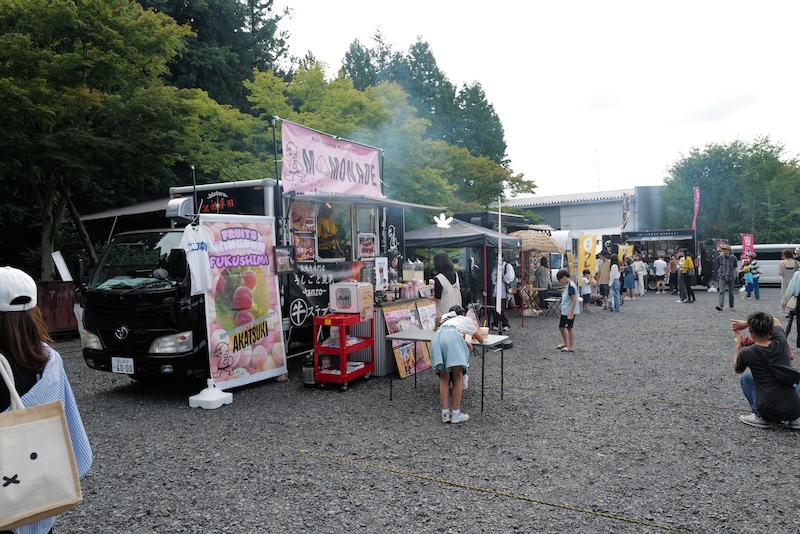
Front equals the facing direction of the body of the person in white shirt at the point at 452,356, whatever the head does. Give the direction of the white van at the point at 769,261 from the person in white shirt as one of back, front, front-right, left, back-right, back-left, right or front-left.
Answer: front

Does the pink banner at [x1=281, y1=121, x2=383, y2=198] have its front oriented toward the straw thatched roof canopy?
no

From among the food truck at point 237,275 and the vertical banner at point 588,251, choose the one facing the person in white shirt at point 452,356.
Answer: the vertical banner

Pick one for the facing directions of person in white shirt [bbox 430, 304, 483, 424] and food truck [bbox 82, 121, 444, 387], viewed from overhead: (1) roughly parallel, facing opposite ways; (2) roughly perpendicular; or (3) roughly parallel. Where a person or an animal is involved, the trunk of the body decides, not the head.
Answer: roughly parallel, facing opposite ways

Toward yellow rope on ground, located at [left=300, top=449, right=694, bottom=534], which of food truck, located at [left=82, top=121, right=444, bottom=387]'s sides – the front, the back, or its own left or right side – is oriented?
left

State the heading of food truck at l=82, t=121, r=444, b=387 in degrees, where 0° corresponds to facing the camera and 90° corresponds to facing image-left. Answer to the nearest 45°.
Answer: approximately 45°

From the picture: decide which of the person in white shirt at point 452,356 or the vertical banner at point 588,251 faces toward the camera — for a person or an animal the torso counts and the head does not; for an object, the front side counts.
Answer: the vertical banner

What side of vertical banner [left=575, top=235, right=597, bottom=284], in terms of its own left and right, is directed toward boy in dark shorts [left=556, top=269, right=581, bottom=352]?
front

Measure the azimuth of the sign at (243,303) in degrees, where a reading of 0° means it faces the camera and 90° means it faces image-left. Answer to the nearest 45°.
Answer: approximately 315°

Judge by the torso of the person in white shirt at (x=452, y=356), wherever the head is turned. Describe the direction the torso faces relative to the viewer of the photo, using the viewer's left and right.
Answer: facing away from the viewer and to the right of the viewer

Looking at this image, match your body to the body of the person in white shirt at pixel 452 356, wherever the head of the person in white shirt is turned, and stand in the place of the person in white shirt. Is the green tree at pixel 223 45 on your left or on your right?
on your left

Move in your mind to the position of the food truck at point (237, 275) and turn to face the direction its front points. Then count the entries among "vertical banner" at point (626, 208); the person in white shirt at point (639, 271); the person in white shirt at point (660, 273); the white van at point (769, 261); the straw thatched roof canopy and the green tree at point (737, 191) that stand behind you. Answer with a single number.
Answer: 6

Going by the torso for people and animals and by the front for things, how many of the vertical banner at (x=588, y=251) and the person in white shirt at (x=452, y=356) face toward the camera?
1

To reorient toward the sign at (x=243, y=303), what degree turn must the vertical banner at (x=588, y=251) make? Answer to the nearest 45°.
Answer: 0° — it already faces it

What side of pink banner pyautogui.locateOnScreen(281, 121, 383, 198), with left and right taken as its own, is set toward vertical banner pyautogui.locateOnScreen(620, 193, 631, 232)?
left

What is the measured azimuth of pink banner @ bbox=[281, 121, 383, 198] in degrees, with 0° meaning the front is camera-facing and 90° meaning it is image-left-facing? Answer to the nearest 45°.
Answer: approximately 315°

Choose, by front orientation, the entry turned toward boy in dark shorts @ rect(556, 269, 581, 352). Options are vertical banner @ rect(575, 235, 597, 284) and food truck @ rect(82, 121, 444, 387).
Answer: the vertical banner

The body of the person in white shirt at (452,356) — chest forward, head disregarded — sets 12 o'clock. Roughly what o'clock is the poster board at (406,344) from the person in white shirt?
The poster board is roughly at 10 o'clock from the person in white shirt.

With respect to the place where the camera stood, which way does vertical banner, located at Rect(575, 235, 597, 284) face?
facing the viewer

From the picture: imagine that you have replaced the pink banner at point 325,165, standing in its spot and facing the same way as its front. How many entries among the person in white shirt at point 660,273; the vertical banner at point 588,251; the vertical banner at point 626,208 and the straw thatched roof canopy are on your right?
0

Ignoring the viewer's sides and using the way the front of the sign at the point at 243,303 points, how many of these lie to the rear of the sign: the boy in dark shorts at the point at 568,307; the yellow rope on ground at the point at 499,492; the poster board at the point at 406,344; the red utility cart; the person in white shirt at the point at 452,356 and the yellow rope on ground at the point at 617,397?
0

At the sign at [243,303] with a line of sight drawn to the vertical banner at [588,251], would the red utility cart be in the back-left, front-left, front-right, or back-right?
front-right
